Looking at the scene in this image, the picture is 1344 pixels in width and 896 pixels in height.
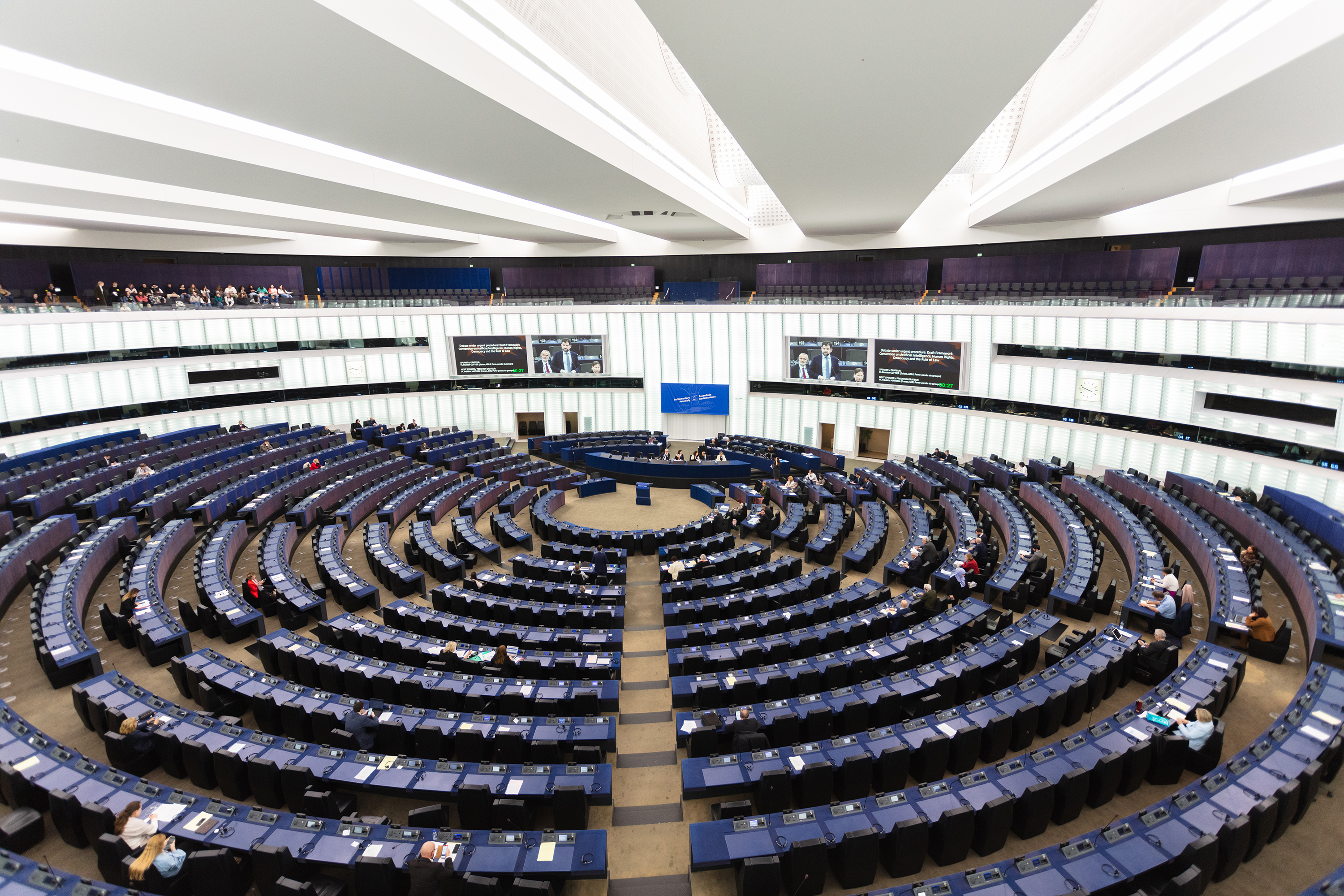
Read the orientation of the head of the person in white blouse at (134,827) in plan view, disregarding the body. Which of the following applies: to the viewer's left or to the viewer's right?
to the viewer's right

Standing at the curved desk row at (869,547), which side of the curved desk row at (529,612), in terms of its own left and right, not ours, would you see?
right

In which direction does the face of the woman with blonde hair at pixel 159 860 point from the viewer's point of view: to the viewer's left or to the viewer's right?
to the viewer's right

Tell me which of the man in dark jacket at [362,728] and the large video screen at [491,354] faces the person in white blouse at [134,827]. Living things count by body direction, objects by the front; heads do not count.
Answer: the large video screen

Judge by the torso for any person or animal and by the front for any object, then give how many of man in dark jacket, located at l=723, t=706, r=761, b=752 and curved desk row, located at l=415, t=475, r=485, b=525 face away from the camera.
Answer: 1

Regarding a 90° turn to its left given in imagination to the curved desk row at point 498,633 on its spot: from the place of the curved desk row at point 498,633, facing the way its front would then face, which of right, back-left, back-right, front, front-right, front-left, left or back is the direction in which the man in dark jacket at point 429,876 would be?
left

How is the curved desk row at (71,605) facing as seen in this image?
to the viewer's right

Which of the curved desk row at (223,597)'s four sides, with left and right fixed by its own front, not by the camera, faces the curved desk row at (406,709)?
right

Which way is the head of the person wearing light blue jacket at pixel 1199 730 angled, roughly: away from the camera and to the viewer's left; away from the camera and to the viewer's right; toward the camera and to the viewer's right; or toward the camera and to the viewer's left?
away from the camera and to the viewer's left

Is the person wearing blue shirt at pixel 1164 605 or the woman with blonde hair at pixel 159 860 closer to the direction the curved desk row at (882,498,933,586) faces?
the woman with blonde hair

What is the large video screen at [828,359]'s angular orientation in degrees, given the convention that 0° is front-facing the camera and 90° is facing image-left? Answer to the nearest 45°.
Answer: approximately 0°

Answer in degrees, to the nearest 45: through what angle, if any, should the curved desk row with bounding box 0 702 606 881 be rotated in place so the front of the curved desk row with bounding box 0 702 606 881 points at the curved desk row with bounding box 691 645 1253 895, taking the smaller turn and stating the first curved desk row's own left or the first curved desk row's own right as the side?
approximately 90° to the first curved desk row's own right

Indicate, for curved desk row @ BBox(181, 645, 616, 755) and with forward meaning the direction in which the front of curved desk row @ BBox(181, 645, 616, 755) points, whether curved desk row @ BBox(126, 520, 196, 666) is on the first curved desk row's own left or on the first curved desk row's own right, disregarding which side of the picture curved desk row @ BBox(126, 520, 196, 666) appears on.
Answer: on the first curved desk row's own left

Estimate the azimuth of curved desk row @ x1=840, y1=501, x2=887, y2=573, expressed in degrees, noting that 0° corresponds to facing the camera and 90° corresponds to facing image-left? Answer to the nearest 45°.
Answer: approximately 90°

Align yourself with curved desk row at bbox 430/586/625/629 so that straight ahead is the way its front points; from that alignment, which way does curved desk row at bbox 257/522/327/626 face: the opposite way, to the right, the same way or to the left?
to the right

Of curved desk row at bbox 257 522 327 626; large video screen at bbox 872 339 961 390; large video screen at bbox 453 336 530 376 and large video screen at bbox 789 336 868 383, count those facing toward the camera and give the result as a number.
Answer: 3
